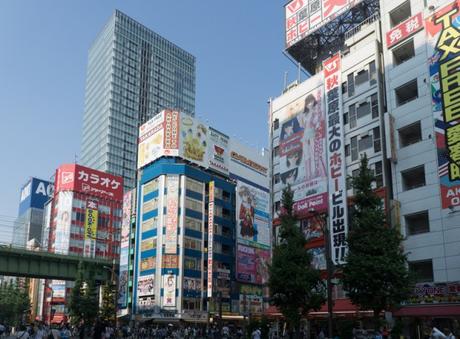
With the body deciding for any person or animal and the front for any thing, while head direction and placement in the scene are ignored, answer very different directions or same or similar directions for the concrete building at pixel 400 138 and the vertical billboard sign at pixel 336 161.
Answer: same or similar directions

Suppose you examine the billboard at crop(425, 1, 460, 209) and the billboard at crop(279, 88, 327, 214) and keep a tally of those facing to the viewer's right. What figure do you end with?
0

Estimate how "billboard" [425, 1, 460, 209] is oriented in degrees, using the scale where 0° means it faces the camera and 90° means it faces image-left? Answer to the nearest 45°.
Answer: approximately 45°

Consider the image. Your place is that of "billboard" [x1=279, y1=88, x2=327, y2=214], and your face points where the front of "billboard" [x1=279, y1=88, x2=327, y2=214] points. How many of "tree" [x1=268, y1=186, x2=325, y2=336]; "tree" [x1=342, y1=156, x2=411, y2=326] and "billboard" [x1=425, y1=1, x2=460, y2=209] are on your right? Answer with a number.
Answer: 0

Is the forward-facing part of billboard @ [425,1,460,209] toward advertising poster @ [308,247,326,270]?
no

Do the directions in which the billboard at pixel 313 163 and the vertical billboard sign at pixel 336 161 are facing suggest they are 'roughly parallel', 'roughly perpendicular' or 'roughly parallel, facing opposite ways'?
roughly parallel

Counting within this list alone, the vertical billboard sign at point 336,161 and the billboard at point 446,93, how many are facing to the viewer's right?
0

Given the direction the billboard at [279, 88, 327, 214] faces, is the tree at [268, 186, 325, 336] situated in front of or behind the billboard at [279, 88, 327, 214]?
in front

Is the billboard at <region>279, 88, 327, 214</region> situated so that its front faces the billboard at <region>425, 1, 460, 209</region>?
no

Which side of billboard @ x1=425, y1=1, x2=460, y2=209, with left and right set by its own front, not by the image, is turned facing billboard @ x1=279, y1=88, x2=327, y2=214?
right

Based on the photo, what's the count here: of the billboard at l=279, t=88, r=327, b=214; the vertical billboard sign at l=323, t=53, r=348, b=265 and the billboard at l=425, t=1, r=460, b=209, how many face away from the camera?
0

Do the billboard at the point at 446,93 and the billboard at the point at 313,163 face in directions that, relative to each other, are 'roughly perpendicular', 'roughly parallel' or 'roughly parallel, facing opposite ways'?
roughly parallel

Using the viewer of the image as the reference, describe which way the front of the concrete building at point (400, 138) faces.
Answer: facing the viewer and to the left of the viewer
